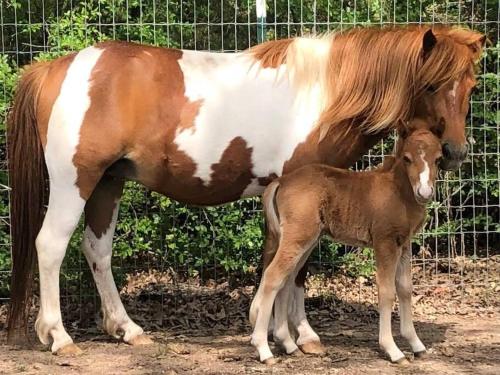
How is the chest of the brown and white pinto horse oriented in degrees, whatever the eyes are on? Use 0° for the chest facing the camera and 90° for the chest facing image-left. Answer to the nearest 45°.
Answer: approximately 270°

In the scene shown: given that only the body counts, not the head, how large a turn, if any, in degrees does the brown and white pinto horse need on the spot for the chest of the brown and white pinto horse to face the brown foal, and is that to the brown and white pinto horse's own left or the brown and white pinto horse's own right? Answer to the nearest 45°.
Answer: approximately 45° to the brown and white pinto horse's own right
